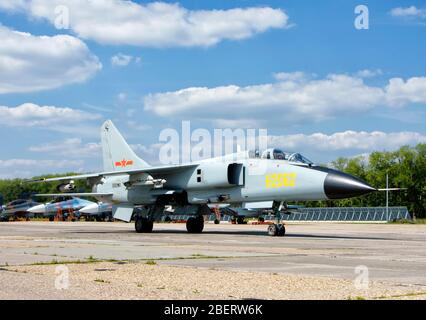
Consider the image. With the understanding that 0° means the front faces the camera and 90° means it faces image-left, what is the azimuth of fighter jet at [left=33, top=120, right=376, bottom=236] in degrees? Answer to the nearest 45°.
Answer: approximately 315°
